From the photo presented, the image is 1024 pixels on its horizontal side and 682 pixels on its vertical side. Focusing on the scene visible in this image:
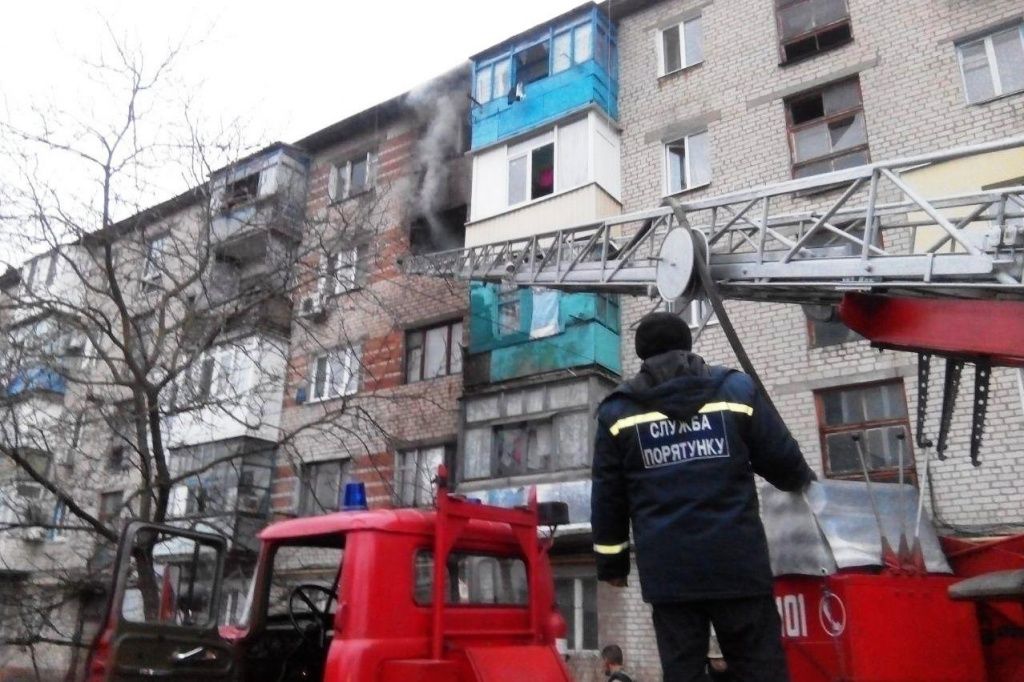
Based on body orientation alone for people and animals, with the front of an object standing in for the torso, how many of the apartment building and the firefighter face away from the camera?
1

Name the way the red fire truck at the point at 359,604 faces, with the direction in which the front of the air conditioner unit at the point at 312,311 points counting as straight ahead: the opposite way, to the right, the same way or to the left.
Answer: to the right

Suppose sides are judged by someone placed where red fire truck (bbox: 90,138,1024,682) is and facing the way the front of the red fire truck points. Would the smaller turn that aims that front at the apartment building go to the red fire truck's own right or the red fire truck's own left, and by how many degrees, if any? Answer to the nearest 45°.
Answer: approximately 90° to the red fire truck's own right

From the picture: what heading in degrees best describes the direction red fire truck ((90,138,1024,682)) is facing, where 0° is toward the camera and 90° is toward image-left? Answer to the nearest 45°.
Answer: approximately 135°

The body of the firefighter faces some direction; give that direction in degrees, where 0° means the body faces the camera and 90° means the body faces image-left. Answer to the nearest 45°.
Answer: approximately 180°

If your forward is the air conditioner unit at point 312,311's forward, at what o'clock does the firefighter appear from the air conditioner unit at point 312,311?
The firefighter is roughly at 10 o'clock from the air conditioner unit.

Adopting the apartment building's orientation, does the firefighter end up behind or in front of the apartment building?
in front

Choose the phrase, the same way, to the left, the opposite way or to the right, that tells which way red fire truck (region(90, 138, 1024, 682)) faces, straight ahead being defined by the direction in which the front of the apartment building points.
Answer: to the right

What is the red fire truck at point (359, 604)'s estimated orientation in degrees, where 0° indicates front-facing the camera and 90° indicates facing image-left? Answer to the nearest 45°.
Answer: approximately 135°

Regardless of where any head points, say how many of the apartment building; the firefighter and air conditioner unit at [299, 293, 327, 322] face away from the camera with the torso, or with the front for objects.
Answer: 1

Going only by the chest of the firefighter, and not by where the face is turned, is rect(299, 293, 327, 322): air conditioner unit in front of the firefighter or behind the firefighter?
in front

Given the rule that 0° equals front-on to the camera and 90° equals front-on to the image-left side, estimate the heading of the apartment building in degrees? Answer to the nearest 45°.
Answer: approximately 45°

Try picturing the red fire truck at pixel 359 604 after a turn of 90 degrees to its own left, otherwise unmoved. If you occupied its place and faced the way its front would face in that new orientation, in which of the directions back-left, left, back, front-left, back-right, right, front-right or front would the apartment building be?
back

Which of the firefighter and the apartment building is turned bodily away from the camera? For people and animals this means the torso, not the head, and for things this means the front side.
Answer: the firefighter

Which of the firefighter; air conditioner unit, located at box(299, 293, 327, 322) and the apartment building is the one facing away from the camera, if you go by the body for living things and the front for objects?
the firefighter

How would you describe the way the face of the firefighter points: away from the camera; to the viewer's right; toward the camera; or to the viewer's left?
away from the camera

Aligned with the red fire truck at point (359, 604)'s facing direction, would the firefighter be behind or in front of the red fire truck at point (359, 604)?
behind
